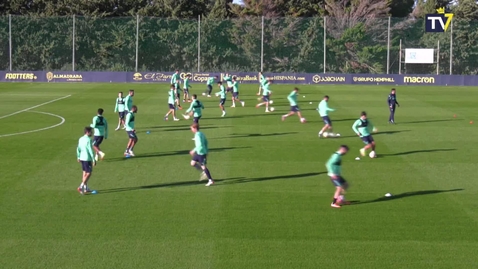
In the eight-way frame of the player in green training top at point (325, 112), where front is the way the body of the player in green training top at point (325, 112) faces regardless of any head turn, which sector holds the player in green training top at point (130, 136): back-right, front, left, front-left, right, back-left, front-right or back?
back-right

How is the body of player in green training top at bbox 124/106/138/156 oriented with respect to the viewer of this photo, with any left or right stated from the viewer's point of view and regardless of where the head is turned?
facing to the right of the viewer

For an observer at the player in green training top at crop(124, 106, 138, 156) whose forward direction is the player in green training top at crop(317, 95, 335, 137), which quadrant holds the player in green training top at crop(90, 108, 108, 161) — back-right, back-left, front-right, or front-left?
back-right

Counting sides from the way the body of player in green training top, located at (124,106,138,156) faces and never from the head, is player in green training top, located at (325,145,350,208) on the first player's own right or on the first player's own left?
on the first player's own right
